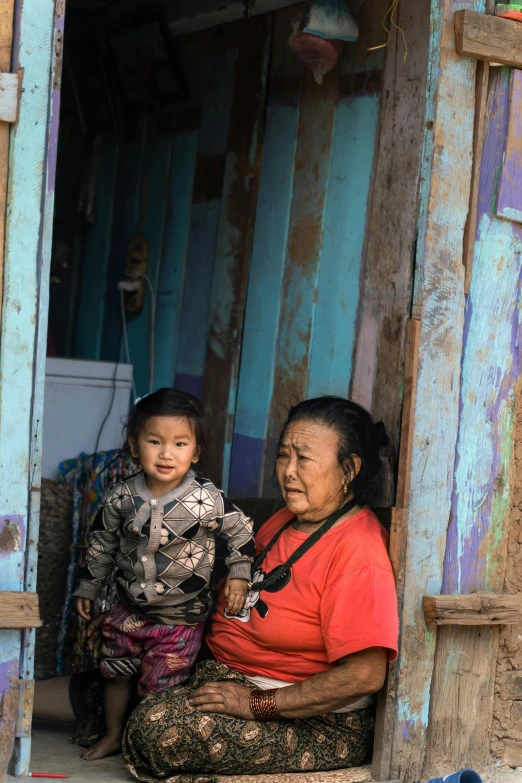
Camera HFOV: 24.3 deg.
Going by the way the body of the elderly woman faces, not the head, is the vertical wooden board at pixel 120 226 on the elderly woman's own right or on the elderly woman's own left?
on the elderly woman's own right

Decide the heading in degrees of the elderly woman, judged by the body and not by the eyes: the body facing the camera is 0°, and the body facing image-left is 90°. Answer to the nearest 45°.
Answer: approximately 45°

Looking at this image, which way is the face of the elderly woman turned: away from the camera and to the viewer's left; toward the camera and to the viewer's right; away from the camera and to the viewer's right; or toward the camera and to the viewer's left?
toward the camera and to the viewer's left

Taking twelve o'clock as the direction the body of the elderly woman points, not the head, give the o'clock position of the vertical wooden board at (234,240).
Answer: The vertical wooden board is roughly at 4 o'clock from the elderly woman.
